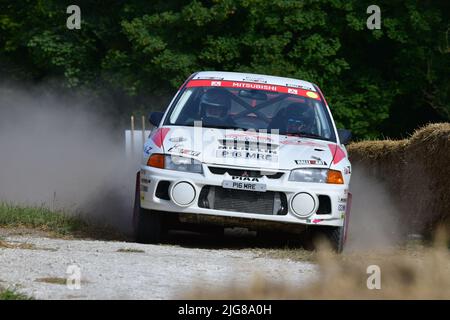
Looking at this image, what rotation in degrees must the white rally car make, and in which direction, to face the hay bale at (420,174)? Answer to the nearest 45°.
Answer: approximately 135° to its left

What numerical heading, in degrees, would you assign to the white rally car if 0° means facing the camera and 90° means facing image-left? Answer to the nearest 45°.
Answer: approximately 0°
